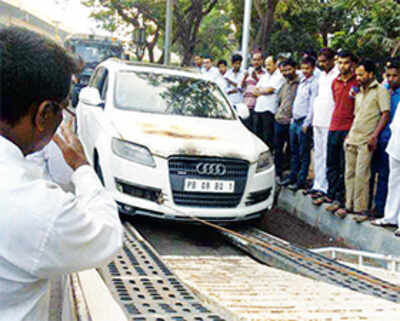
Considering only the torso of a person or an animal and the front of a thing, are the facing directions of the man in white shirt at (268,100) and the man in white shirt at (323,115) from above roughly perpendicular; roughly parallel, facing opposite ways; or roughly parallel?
roughly parallel

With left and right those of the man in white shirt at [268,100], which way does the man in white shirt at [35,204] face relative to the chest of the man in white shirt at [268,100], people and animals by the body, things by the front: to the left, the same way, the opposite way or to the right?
the opposite way

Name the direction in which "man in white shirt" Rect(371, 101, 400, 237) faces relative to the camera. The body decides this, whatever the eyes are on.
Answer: to the viewer's left

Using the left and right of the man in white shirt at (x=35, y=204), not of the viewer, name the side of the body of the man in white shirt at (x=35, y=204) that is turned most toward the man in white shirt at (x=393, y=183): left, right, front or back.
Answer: front

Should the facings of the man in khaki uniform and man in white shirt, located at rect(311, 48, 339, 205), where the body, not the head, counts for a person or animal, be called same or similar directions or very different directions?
same or similar directions

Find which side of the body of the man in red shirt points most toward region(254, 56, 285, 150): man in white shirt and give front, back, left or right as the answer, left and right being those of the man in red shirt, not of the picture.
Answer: right

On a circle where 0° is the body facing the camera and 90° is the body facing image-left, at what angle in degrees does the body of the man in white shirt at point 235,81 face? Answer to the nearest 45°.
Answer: approximately 0°

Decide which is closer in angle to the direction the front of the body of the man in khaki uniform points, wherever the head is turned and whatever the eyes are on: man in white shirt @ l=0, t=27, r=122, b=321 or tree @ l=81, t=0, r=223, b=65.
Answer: the man in white shirt

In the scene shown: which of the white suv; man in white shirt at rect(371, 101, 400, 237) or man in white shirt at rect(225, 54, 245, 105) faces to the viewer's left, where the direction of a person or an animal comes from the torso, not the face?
man in white shirt at rect(371, 101, 400, 237)

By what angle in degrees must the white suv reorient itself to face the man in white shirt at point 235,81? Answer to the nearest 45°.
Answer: approximately 135° to its left

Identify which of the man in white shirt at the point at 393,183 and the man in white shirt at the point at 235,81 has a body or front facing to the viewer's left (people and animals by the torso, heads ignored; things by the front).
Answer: the man in white shirt at the point at 393,183

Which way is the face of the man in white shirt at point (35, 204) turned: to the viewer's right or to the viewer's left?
to the viewer's right

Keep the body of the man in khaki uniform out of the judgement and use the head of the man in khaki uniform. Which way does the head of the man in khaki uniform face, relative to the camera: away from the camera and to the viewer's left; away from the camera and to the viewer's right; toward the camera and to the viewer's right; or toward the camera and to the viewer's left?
toward the camera and to the viewer's left

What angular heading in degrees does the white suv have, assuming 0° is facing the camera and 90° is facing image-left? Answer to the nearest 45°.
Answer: approximately 315°
